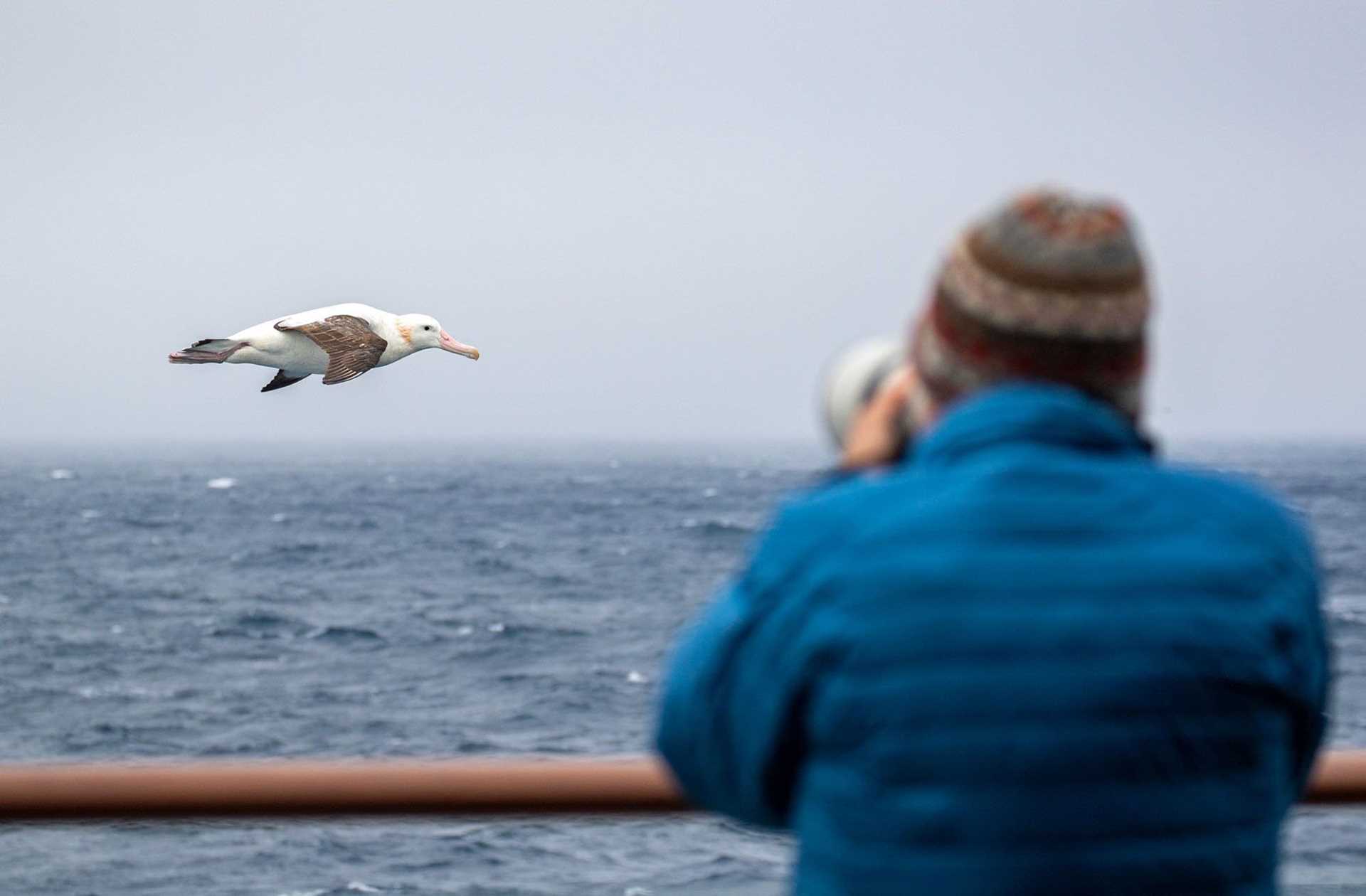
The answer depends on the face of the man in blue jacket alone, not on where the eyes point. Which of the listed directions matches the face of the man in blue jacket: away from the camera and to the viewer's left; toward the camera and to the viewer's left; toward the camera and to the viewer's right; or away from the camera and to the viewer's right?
away from the camera and to the viewer's left

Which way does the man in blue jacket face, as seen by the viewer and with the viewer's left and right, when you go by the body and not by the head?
facing away from the viewer

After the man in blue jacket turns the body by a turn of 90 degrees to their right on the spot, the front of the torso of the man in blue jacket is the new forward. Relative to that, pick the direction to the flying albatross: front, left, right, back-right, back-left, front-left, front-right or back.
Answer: back-left

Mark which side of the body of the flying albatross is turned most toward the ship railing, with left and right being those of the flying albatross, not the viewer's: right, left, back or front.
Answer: right

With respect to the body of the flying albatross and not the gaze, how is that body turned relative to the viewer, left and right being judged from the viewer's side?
facing to the right of the viewer
